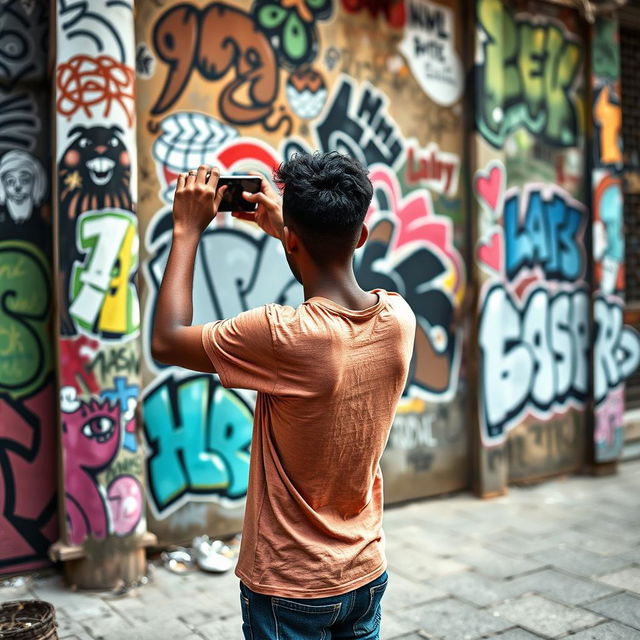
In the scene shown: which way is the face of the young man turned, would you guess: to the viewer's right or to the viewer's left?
to the viewer's left

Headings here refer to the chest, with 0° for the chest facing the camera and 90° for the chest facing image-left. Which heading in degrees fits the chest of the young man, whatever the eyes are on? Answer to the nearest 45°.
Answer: approximately 135°

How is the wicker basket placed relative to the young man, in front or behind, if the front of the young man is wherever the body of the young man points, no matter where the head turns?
in front
